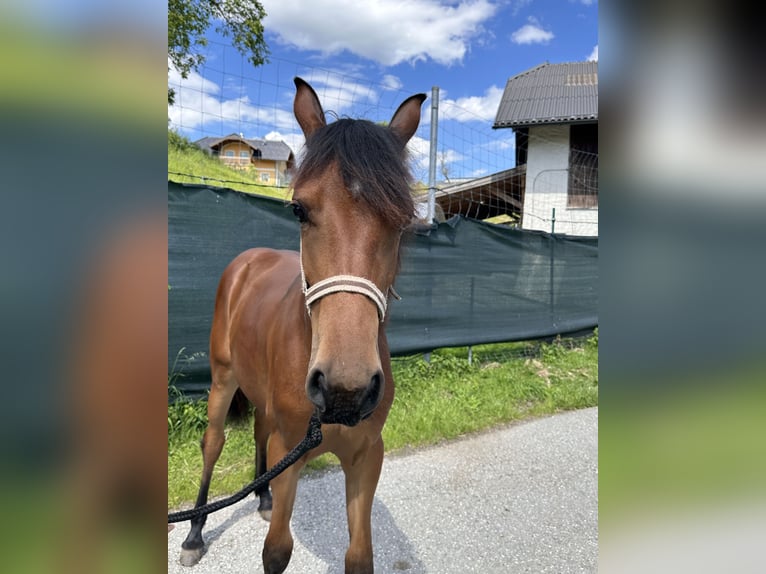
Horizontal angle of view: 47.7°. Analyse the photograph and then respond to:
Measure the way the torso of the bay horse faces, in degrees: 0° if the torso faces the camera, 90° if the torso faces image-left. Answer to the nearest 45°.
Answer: approximately 315°

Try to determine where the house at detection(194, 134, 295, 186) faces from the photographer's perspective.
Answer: facing the viewer and to the left of the viewer

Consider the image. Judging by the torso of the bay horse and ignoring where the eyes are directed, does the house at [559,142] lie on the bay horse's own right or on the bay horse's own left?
on the bay horse's own left

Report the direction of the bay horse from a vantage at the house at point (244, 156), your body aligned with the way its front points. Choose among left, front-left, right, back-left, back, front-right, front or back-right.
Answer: front-left

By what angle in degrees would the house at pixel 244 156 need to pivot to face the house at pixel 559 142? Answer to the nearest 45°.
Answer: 0° — it already faces it

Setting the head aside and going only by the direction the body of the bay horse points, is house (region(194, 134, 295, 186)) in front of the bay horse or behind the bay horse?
behind

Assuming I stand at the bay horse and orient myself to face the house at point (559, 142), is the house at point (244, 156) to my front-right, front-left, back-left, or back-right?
front-left

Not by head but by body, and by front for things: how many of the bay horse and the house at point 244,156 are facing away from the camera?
0
